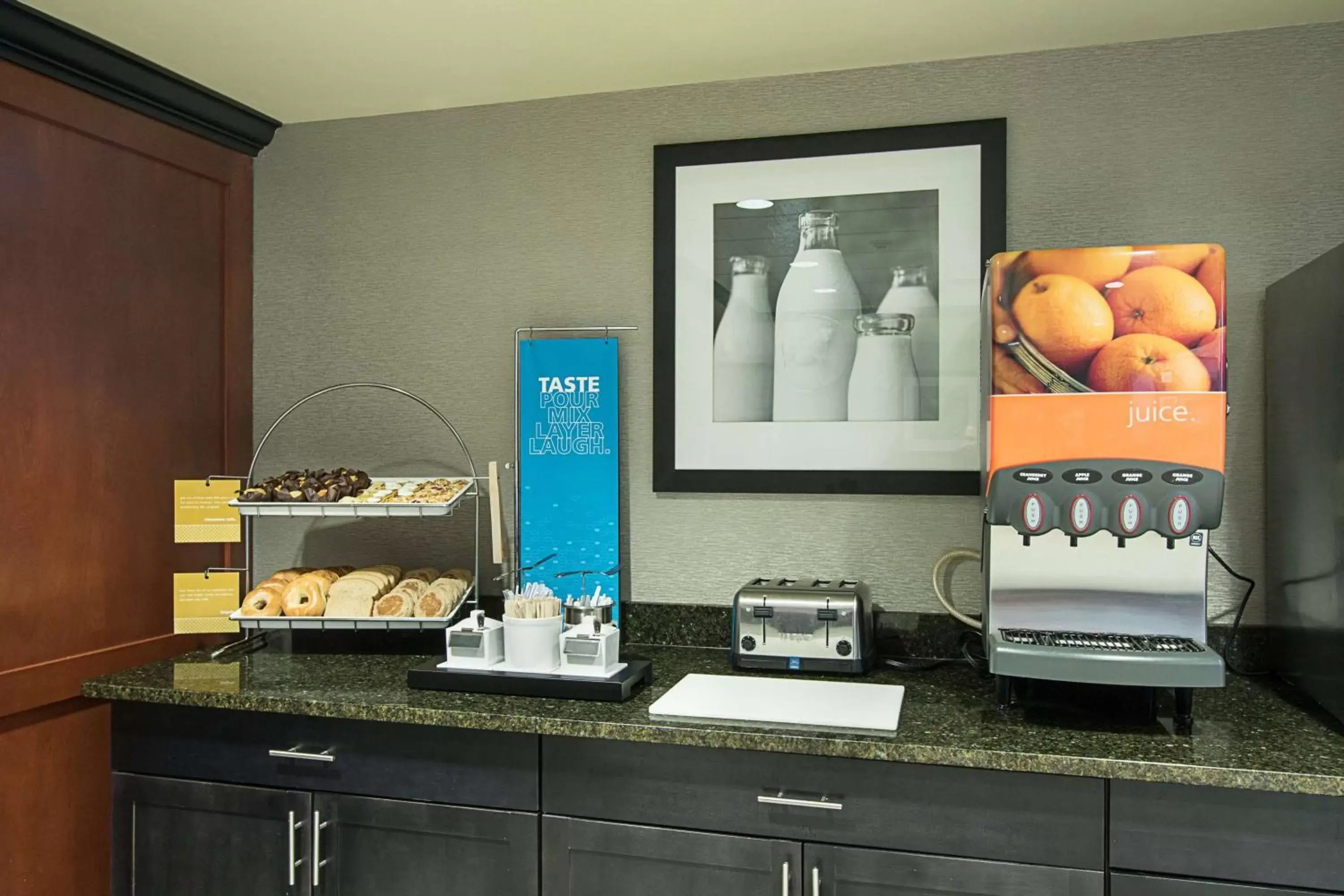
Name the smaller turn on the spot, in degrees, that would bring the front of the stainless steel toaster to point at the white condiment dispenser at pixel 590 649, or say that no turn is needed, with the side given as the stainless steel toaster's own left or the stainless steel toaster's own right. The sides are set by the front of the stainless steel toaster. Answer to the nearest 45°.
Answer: approximately 45° to the stainless steel toaster's own right

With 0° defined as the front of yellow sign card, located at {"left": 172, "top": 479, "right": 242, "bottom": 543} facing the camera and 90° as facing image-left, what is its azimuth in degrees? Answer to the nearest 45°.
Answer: approximately 0°

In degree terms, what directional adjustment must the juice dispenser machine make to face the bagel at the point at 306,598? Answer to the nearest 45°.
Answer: approximately 90° to its right

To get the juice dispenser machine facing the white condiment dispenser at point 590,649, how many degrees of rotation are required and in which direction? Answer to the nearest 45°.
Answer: approximately 90° to its right

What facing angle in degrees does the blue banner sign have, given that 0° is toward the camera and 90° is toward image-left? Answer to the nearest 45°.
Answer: approximately 0°

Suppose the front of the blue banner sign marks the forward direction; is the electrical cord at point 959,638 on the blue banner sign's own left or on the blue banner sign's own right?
on the blue banner sign's own left

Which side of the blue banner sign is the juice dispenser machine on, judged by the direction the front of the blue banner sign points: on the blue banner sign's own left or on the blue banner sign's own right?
on the blue banner sign's own left

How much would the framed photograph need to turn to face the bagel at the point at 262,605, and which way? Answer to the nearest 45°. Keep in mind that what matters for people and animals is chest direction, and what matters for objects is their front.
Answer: approximately 90° to its right
